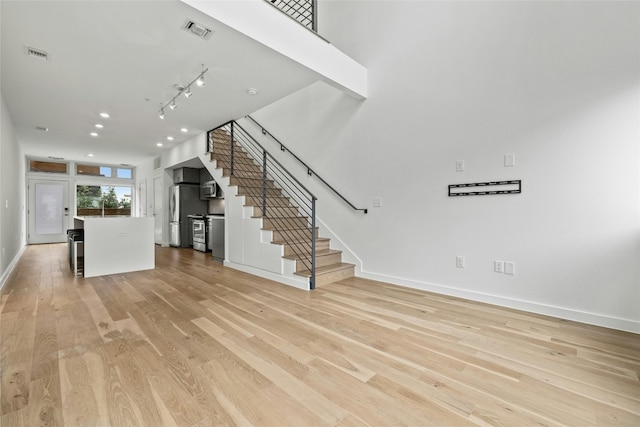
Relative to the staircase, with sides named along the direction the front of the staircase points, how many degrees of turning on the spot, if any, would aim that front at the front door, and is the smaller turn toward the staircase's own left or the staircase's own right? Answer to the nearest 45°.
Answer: approximately 180°

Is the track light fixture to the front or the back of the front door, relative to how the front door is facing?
to the front

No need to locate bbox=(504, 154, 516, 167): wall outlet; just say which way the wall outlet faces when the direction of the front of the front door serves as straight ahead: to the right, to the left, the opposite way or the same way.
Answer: to the right

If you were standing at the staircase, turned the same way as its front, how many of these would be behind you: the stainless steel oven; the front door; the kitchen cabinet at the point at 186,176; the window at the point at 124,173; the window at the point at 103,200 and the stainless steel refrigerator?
6

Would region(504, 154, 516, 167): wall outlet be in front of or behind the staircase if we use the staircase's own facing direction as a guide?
in front

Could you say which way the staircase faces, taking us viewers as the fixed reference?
facing the viewer and to the right of the viewer

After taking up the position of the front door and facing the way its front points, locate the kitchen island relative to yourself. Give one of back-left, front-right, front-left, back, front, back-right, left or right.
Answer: front

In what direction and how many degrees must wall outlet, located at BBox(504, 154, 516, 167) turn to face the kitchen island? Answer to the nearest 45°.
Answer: approximately 90° to its right

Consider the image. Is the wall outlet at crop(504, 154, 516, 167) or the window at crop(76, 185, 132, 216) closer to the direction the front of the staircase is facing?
the wall outlet

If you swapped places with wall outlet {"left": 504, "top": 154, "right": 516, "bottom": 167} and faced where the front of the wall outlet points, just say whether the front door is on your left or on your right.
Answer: on your right

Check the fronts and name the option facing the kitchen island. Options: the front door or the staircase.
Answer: the front door

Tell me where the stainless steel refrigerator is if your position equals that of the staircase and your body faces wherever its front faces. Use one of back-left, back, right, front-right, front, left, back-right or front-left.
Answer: back

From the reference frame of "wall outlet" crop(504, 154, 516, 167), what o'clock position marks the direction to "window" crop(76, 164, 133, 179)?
The window is roughly at 3 o'clock from the wall outlet.
